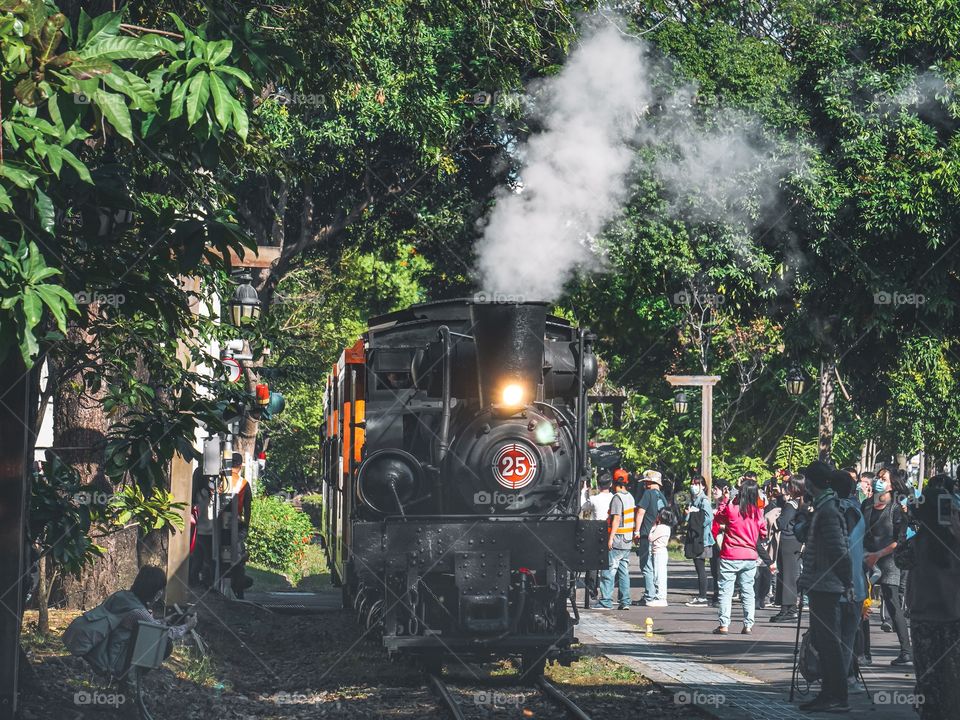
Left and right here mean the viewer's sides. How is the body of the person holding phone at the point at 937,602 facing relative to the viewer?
facing away from the viewer and to the left of the viewer

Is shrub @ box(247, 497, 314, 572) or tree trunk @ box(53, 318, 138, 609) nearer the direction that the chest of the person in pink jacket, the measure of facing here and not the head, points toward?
the shrub

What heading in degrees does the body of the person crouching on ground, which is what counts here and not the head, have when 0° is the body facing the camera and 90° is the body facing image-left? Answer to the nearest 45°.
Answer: approximately 270°

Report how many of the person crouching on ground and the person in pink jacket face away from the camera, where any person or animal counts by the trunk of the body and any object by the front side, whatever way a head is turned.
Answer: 1

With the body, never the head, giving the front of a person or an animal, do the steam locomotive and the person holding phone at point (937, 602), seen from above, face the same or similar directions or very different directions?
very different directions

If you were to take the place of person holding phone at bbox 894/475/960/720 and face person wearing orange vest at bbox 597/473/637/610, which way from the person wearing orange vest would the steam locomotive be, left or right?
left

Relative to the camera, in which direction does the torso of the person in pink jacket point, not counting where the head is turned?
away from the camera

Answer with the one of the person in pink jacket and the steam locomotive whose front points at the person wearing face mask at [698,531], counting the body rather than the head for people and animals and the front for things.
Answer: the person in pink jacket
